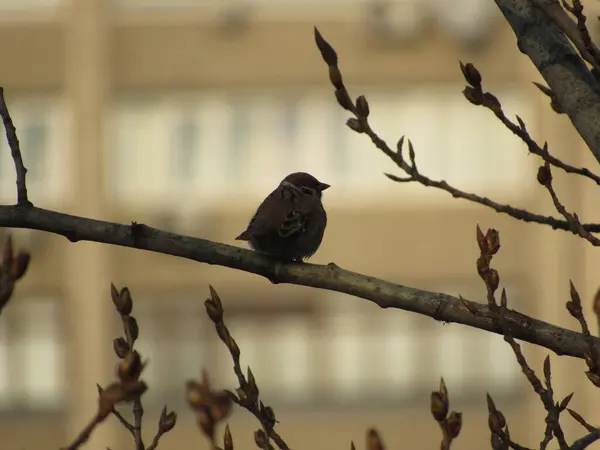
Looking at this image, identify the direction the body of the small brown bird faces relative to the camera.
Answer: to the viewer's right

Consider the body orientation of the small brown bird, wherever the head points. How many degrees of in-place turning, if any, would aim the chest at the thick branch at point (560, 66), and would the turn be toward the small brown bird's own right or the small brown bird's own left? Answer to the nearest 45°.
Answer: approximately 45° to the small brown bird's own right
